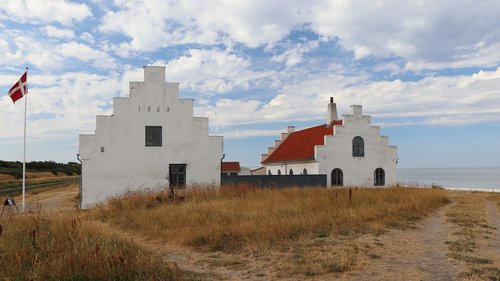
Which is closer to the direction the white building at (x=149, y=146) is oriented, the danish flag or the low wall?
the danish flag

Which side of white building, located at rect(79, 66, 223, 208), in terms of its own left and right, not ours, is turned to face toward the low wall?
left

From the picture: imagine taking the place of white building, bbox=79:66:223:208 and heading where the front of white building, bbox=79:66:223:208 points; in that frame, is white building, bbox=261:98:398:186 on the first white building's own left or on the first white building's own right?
on the first white building's own left

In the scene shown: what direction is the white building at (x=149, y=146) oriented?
toward the camera

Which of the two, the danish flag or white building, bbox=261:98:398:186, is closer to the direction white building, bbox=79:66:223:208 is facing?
the danish flag

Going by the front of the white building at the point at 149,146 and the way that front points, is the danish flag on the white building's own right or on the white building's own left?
on the white building's own right
